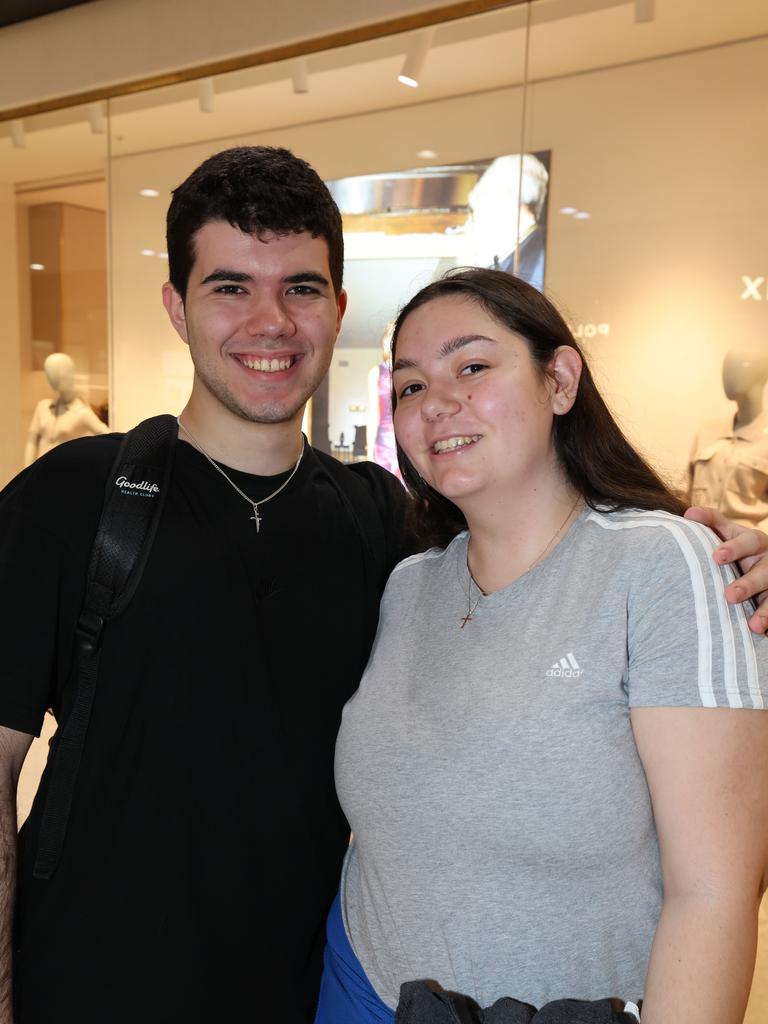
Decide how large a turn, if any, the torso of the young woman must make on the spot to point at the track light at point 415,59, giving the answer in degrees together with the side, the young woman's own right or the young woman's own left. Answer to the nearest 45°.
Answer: approximately 135° to the young woman's own right

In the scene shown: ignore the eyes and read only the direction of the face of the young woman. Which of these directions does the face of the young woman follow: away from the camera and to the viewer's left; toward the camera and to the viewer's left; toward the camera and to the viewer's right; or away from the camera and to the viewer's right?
toward the camera and to the viewer's left

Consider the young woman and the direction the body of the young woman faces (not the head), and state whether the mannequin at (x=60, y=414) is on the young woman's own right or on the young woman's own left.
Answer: on the young woman's own right

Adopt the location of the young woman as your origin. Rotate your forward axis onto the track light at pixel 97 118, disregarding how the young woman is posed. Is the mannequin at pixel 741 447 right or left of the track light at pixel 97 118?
right

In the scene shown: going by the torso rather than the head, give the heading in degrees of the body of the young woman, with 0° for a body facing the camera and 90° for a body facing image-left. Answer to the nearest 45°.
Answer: approximately 45°

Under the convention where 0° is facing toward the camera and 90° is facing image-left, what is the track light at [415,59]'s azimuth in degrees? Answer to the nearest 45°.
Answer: approximately 45°

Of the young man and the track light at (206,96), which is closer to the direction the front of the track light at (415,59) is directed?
the young man

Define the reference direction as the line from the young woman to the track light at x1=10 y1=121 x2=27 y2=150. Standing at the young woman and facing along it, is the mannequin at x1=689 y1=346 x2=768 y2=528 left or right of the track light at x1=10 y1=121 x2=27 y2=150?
right

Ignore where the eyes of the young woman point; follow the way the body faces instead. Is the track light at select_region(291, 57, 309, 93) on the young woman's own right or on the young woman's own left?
on the young woman's own right
